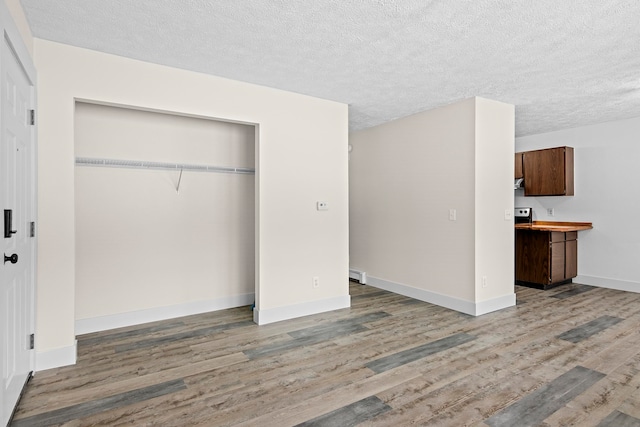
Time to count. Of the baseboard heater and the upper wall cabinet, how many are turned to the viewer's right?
0

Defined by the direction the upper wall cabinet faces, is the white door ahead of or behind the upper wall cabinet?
ahead

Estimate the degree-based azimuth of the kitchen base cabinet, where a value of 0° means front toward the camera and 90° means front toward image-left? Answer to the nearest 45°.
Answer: approximately 315°

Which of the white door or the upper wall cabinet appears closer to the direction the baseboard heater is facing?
the white door

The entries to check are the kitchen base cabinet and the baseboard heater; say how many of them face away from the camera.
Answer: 0
